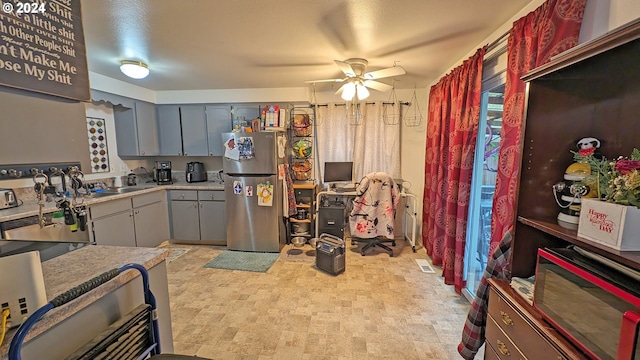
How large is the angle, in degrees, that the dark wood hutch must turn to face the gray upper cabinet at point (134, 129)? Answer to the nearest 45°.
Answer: approximately 45° to its right

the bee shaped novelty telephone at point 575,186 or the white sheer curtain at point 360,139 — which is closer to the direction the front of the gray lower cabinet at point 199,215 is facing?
the bee shaped novelty telephone

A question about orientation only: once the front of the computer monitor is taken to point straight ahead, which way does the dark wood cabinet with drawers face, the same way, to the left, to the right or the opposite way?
to the right

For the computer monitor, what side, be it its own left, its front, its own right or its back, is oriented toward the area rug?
right

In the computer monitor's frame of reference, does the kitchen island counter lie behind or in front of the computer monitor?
in front

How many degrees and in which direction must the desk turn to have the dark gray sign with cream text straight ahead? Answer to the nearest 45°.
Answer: approximately 45° to its right

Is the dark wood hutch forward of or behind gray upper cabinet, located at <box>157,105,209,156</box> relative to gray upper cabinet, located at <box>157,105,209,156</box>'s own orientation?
forward

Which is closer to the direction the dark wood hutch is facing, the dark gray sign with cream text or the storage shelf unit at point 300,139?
the dark gray sign with cream text

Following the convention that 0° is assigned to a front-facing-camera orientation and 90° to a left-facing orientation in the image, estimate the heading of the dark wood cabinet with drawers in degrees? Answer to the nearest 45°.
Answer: approximately 45°

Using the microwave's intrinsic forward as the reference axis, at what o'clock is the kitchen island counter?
The kitchen island counter is roughly at 12 o'clock from the microwave.

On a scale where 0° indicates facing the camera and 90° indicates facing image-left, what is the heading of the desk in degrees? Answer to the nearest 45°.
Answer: approximately 0°

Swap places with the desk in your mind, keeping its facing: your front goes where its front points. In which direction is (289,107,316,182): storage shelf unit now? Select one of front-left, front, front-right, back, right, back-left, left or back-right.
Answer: right

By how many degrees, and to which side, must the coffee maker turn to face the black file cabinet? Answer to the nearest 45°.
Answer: approximately 45° to its left
